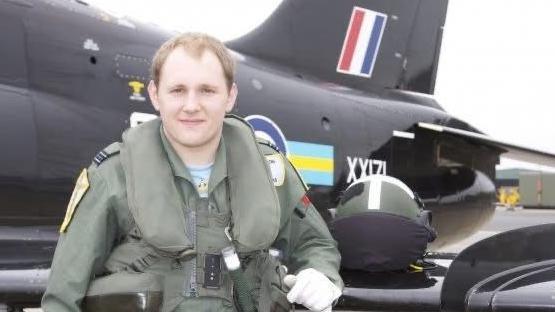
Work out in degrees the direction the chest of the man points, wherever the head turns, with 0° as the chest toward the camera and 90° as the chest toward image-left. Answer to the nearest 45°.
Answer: approximately 0°

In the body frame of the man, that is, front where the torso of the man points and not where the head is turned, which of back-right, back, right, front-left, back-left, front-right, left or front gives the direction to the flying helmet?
back-left
